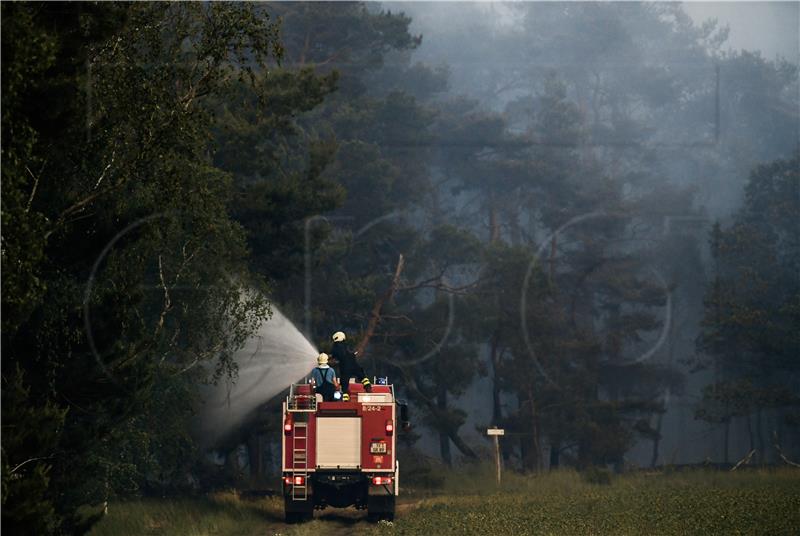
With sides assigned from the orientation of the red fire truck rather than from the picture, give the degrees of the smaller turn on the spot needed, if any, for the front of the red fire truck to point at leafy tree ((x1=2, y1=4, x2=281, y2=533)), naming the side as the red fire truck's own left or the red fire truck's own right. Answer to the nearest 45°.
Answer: approximately 135° to the red fire truck's own left

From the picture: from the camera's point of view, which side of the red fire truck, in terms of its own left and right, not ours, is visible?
back
